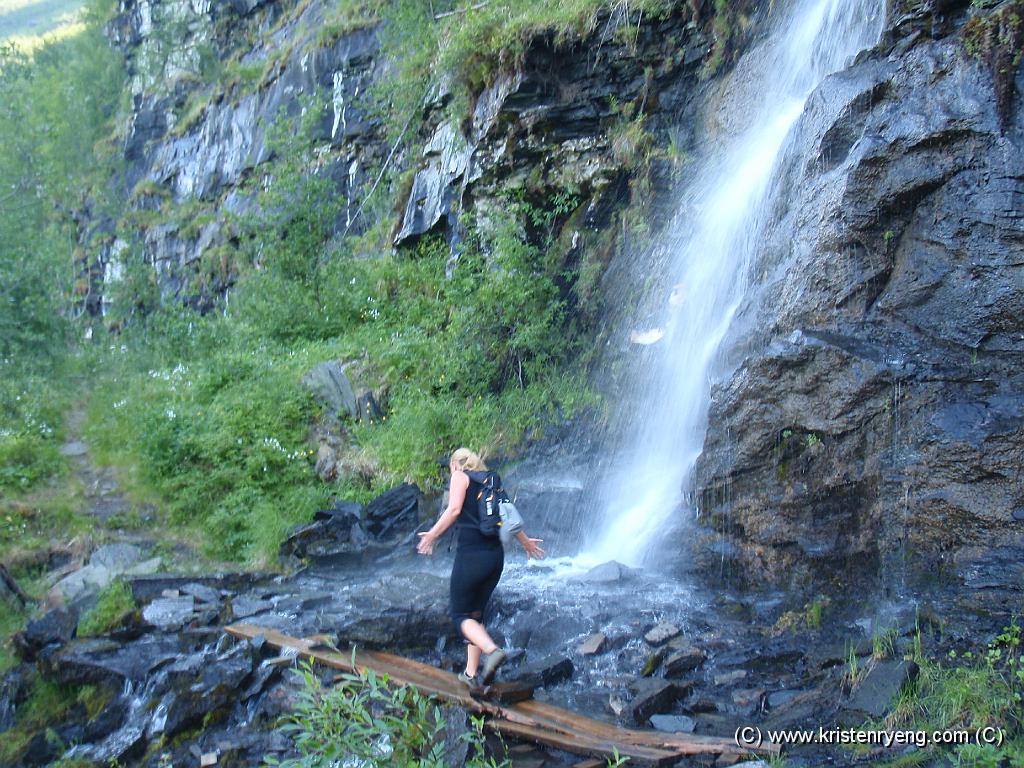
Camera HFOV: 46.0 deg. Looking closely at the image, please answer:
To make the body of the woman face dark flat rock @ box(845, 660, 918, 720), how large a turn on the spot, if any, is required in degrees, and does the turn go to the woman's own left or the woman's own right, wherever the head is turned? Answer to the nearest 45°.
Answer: approximately 135° to the woman's own right

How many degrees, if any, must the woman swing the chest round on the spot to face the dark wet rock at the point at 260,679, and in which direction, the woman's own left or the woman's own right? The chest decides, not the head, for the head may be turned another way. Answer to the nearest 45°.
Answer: approximately 45° to the woman's own left

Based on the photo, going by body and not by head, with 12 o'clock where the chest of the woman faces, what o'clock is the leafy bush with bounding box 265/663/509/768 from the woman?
The leafy bush is roughly at 8 o'clock from the woman.

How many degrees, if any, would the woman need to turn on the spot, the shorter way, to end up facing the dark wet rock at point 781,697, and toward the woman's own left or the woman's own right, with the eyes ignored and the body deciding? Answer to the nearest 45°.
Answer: approximately 135° to the woman's own right

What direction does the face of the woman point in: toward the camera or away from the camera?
away from the camera

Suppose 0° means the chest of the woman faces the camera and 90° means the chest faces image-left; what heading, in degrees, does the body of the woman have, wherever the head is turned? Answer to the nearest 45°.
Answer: approximately 135°
